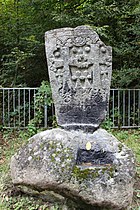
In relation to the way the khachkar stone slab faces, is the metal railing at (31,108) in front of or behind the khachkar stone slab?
behind

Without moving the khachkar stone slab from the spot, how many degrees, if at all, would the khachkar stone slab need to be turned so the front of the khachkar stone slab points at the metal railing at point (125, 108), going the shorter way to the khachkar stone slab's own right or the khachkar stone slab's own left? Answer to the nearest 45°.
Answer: approximately 180°

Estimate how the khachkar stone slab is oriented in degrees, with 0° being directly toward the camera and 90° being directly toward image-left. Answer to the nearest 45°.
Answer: approximately 0°
